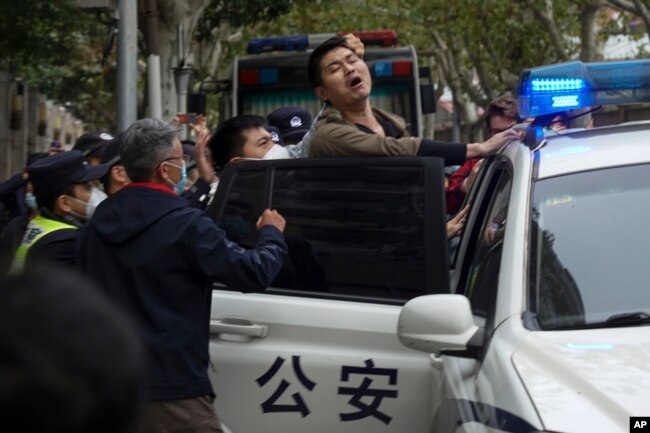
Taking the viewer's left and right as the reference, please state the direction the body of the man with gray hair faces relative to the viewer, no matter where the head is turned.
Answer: facing away from the viewer and to the right of the viewer

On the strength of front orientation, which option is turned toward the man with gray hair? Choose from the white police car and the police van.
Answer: the police van

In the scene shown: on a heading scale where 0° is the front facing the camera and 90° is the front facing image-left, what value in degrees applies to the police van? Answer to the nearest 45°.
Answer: approximately 0°

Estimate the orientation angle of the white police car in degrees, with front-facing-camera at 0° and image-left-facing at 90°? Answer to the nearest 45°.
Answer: approximately 315°

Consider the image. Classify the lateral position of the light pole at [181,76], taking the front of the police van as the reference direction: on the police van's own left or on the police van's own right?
on the police van's own right

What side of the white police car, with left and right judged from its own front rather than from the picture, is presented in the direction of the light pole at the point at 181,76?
back

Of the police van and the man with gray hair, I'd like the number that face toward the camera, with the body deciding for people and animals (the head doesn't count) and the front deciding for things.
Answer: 1

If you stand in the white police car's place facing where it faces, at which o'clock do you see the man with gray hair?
The man with gray hair is roughly at 5 o'clock from the white police car.

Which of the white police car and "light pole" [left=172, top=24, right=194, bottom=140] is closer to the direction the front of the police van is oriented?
the white police car

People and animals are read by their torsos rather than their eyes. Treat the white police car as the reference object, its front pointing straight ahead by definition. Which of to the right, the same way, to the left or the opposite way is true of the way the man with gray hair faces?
to the left

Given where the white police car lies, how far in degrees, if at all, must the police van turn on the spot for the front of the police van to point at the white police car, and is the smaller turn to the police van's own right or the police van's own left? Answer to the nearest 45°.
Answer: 0° — it already faces it

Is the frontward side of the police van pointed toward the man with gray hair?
yes

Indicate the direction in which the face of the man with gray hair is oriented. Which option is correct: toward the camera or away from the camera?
away from the camera
